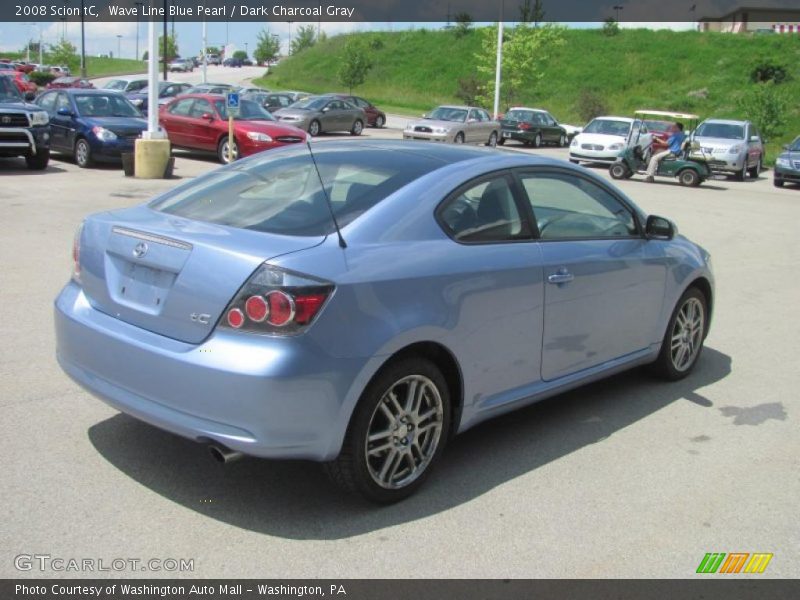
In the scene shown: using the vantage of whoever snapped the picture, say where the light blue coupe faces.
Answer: facing away from the viewer and to the right of the viewer

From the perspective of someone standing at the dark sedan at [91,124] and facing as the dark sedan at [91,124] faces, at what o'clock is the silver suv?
The silver suv is roughly at 10 o'clock from the dark sedan.

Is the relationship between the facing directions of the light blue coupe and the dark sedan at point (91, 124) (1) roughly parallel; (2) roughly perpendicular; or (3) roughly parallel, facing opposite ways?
roughly perpendicular

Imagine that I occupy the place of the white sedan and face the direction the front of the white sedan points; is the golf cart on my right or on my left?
on my left

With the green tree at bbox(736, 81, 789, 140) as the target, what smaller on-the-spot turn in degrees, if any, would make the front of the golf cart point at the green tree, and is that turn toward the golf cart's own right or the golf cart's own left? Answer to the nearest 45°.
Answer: approximately 90° to the golf cart's own right

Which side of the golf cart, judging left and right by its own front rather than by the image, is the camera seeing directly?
left
